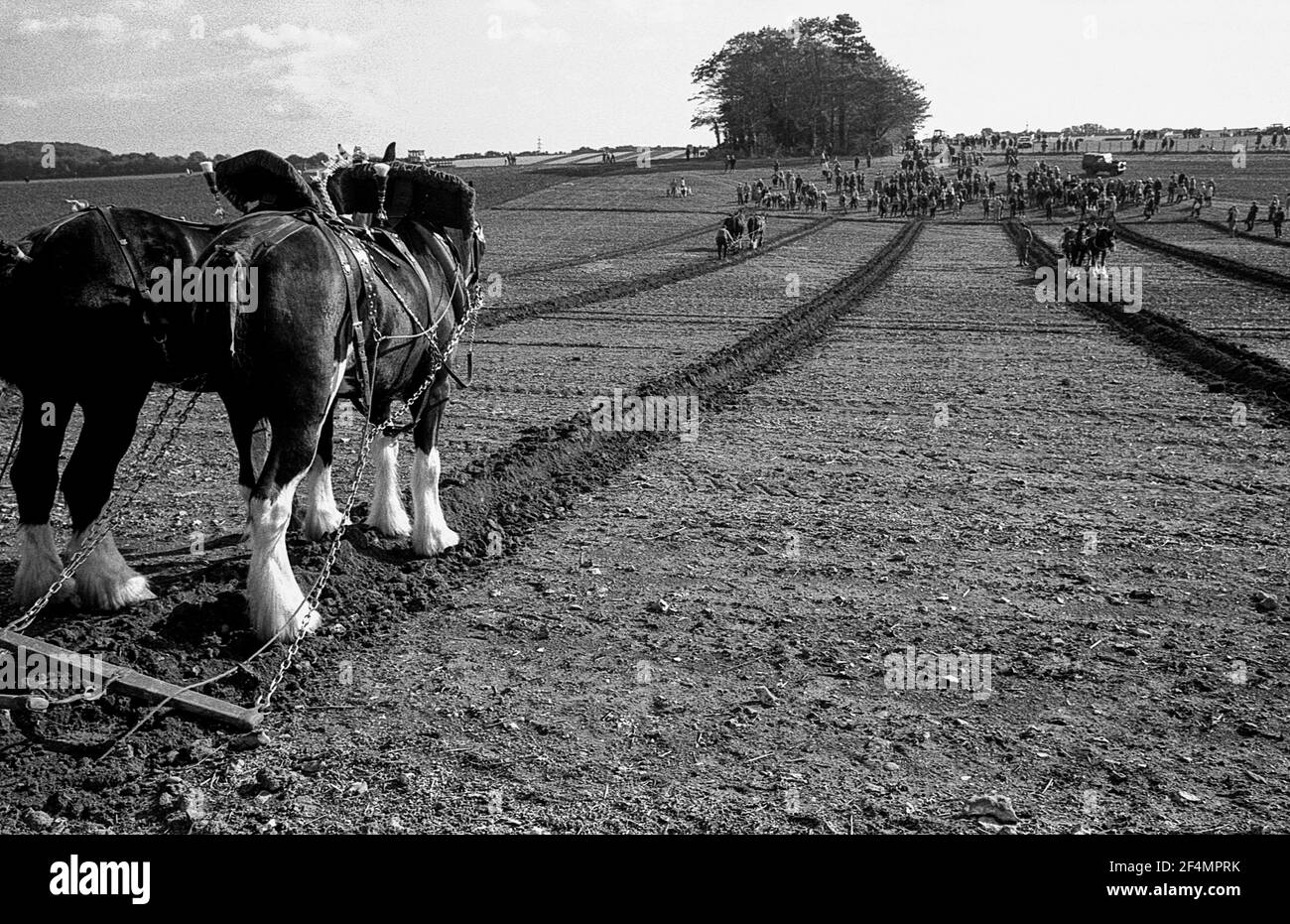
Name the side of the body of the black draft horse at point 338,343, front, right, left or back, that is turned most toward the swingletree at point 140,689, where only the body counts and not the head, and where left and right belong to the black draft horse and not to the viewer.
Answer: back

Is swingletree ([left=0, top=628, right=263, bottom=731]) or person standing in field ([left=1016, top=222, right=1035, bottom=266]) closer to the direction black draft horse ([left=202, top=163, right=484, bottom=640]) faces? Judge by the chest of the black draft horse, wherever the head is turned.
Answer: the person standing in field

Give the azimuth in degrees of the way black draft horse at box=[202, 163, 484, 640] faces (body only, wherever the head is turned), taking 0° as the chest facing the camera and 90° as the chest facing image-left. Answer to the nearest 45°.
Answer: approximately 225°

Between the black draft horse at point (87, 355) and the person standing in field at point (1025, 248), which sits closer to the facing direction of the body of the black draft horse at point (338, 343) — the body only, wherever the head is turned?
the person standing in field
